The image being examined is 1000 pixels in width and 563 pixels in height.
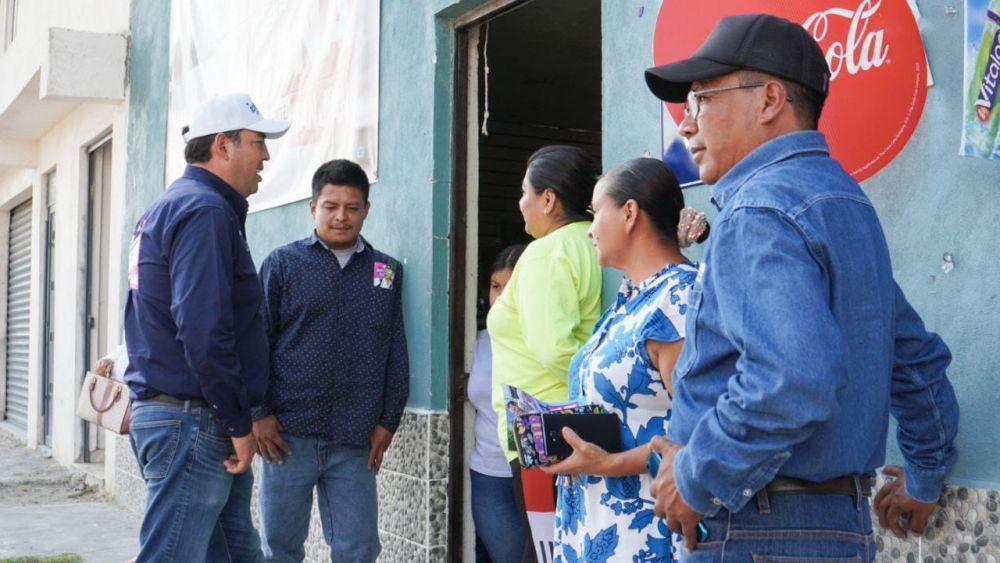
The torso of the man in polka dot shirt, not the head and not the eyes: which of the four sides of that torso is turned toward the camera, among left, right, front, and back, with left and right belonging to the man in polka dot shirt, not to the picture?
front

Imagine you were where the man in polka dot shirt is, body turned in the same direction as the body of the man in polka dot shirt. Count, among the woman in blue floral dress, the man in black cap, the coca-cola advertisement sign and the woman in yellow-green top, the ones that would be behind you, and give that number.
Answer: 0

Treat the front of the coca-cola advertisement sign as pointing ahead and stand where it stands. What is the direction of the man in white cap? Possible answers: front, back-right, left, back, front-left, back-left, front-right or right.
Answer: right

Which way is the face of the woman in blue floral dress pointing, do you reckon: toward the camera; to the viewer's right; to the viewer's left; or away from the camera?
to the viewer's left

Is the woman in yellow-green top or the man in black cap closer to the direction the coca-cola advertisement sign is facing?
the man in black cap

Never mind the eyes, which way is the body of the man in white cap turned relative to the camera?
to the viewer's right

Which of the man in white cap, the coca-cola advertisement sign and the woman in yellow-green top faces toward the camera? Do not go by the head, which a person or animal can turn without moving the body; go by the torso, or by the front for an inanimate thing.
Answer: the coca-cola advertisement sign

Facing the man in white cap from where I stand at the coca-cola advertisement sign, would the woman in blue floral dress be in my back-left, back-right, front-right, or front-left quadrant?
front-left

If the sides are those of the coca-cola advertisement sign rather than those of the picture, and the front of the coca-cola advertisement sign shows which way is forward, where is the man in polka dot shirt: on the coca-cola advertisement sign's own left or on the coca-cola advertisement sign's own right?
on the coca-cola advertisement sign's own right

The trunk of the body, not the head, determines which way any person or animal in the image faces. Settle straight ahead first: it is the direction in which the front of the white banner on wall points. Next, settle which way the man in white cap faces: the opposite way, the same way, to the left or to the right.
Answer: to the left

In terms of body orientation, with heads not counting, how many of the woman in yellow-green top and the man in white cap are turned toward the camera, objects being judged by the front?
0

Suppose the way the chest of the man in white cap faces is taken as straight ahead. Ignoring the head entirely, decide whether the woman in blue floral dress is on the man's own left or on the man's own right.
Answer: on the man's own right

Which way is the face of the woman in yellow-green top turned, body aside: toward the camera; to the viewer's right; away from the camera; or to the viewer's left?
to the viewer's left

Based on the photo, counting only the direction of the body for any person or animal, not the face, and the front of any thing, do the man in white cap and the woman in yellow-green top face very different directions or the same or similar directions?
very different directions

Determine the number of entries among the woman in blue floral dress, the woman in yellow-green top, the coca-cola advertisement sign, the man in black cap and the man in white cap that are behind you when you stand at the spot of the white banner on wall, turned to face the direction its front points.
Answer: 0

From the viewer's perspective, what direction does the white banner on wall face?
toward the camera
